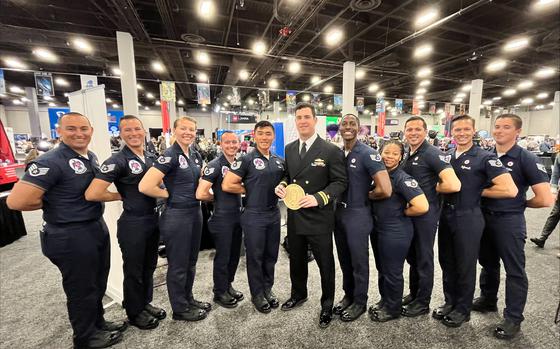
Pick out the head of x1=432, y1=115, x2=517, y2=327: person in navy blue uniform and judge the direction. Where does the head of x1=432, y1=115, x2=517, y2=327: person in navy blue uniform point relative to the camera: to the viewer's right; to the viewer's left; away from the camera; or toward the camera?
toward the camera

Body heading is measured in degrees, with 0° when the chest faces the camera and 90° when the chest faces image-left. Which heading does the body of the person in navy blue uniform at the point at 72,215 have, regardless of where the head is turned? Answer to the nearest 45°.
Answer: approximately 315°

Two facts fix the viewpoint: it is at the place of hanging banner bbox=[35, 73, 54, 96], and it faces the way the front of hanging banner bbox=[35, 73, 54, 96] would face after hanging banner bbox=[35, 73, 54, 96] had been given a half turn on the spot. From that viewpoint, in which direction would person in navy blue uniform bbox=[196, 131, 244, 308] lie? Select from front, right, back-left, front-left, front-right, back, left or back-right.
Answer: back

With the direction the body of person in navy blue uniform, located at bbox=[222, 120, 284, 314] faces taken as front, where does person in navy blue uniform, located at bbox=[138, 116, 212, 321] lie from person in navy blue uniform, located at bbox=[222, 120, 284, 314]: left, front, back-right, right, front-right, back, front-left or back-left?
back-right

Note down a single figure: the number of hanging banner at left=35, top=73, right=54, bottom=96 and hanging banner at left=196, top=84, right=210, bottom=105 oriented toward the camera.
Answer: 2

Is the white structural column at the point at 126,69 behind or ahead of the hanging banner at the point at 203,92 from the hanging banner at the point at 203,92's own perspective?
ahead

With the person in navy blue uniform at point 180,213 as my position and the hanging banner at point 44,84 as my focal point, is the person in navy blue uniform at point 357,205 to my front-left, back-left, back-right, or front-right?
back-right

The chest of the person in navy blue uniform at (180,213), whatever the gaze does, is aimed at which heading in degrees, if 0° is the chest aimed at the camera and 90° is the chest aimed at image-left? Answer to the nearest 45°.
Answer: approximately 315°

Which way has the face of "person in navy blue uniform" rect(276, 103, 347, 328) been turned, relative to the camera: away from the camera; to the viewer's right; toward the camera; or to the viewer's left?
toward the camera

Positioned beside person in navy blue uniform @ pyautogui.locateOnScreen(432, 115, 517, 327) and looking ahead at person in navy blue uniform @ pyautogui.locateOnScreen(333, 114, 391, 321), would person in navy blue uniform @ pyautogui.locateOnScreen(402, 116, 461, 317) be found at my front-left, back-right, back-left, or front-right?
front-right

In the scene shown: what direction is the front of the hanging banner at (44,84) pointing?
toward the camera

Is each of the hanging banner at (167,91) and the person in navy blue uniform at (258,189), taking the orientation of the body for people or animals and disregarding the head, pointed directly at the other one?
no

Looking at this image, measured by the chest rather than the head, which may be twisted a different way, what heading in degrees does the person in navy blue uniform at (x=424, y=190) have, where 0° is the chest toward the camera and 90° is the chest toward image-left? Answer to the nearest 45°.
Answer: approximately 45°

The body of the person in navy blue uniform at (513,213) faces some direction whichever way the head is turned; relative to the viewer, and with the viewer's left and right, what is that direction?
facing the viewer and to the left of the viewer

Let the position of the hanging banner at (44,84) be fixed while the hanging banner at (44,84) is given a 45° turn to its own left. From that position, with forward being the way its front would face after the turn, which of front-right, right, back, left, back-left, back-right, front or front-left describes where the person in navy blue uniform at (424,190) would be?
front-right

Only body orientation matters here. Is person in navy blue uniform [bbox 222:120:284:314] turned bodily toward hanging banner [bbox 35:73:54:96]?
no

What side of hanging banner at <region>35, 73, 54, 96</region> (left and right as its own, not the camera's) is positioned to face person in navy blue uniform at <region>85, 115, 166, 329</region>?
front
